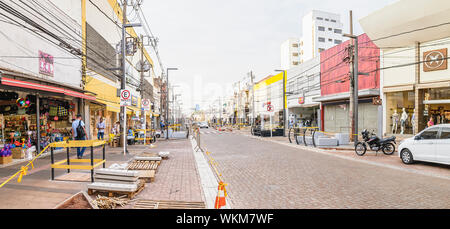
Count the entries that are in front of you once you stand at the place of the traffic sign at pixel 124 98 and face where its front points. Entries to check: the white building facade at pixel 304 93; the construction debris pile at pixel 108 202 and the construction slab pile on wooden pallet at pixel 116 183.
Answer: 2

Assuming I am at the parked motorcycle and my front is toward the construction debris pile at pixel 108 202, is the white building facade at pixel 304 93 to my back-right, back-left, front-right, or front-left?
back-right

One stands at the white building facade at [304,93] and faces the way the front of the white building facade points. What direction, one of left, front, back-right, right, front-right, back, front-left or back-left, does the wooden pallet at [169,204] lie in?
front-left

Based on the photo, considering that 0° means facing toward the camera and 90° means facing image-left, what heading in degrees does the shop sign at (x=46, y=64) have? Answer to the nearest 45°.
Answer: approximately 315°

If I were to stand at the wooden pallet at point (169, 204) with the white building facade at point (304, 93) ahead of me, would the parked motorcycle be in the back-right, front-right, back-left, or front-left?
front-right

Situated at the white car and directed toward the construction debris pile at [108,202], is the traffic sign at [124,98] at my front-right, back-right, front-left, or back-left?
front-right

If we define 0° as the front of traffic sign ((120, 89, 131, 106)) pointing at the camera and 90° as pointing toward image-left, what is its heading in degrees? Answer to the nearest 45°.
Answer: approximately 0°

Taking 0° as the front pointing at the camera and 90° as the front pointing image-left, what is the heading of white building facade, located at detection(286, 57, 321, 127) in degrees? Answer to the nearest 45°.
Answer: approximately 45°

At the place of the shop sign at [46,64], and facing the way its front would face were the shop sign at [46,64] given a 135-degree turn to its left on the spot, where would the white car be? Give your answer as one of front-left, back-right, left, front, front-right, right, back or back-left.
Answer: back-right

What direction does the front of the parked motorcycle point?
to the viewer's left

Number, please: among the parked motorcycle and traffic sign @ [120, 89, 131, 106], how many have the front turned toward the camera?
1

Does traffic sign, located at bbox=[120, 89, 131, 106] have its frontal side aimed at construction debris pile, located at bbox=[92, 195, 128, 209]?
yes

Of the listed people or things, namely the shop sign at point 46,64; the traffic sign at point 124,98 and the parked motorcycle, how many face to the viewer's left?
1

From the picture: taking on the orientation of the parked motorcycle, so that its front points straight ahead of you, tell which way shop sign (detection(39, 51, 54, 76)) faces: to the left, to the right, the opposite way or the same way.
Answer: the opposite way

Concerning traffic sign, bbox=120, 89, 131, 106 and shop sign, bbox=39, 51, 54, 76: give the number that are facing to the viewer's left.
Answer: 0

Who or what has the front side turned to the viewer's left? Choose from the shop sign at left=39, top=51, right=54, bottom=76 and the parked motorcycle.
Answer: the parked motorcycle
